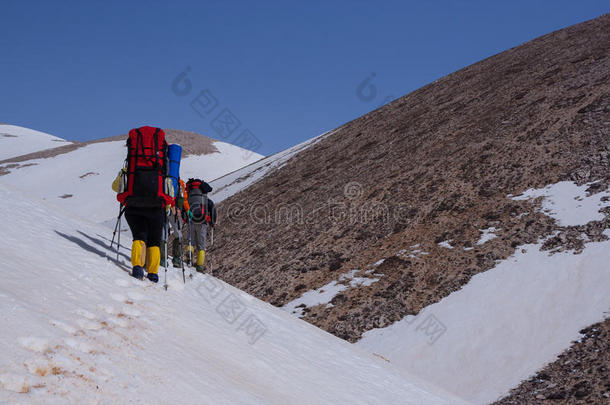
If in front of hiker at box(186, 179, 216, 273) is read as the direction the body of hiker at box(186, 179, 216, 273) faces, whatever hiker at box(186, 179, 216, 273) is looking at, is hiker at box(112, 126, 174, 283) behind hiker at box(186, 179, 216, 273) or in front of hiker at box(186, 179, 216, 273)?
behind

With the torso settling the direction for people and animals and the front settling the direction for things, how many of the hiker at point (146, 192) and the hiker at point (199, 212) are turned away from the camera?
2

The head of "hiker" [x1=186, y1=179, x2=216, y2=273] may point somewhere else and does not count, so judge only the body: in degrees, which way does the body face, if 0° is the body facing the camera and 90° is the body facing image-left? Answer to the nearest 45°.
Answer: approximately 180°

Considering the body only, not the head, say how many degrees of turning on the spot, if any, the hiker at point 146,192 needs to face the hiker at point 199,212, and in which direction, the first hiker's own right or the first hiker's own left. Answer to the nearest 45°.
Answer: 0° — they already face them

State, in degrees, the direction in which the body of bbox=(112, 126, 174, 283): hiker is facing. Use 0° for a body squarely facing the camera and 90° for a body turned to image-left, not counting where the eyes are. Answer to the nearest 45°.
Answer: approximately 180°
